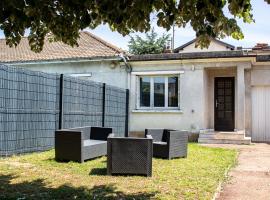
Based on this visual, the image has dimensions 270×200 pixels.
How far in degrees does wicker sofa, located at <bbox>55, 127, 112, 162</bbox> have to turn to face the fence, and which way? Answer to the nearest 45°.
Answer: approximately 180°

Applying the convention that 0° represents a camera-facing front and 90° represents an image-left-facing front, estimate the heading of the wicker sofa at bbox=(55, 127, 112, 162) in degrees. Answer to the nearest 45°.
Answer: approximately 315°

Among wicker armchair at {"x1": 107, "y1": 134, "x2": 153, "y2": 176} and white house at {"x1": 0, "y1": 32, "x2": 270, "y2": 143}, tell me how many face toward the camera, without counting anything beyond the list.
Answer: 1

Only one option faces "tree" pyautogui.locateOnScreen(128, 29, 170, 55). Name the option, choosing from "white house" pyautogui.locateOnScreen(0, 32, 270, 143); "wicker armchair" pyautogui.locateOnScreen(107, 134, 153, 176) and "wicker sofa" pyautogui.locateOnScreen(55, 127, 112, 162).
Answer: the wicker armchair

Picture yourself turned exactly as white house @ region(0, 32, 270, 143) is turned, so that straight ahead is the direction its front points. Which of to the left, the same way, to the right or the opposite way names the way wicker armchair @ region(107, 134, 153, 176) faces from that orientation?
the opposite way

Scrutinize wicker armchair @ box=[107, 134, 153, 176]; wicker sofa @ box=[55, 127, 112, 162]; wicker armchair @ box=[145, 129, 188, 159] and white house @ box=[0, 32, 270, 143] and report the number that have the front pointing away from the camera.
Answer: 1

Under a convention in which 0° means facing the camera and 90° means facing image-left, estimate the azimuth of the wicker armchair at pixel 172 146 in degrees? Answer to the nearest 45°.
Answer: approximately 45°

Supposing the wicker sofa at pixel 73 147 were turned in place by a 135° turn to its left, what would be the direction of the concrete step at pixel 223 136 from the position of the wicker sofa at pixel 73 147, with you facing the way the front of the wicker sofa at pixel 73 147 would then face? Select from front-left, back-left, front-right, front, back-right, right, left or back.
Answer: front-right

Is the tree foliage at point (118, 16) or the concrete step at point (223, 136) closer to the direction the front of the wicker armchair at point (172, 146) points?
the tree foliage

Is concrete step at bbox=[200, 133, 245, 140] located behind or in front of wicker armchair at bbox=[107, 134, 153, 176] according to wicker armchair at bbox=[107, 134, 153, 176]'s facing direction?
in front

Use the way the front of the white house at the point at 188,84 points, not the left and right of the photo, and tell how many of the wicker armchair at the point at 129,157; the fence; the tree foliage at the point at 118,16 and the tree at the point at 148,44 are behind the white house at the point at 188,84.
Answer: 1

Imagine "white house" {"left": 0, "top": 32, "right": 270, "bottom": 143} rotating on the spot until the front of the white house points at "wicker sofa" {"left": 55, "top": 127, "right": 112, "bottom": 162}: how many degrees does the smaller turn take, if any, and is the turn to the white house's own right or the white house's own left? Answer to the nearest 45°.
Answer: approximately 45° to the white house's own right

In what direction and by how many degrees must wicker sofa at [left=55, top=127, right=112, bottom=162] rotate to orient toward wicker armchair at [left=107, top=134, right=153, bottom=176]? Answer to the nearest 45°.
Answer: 0° — it already faces it

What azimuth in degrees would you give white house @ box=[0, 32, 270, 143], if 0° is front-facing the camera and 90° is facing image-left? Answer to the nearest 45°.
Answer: approximately 0°
